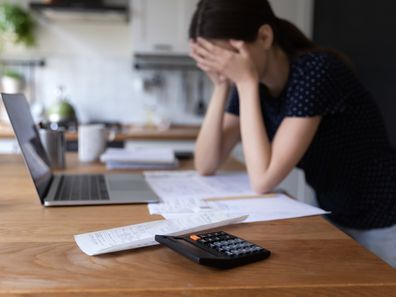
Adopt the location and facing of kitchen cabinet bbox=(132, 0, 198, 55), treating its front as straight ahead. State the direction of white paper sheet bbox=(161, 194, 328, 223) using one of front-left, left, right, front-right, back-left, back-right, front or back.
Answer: front

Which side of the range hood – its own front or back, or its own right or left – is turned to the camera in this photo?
front

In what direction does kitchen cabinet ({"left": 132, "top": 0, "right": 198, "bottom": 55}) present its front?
toward the camera

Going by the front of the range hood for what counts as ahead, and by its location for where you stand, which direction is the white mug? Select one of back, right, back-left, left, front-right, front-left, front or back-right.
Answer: front

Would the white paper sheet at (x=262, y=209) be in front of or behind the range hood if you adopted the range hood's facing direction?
in front

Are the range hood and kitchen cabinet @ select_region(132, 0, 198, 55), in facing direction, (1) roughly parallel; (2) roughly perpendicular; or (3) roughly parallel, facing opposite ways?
roughly parallel

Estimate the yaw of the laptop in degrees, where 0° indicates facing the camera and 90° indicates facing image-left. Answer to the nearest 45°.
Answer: approximately 270°

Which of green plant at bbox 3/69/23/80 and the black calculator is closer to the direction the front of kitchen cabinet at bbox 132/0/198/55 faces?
the black calculator

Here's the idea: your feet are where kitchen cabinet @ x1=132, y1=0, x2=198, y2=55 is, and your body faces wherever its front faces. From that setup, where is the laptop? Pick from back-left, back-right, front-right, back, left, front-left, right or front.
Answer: front

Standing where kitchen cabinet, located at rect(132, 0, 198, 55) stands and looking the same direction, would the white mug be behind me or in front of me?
in front

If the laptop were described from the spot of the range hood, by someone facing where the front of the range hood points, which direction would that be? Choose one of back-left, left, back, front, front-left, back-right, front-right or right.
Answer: front

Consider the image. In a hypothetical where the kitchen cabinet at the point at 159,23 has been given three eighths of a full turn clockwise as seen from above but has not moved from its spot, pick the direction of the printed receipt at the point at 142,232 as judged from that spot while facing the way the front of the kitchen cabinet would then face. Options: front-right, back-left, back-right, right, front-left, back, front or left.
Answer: back-left

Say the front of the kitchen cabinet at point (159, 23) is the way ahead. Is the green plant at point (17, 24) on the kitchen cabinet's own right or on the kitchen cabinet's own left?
on the kitchen cabinet's own right

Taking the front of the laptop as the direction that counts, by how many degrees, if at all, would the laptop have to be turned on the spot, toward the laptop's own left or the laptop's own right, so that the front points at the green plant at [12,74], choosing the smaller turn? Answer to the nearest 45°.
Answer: approximately 90° to the laptop's own left

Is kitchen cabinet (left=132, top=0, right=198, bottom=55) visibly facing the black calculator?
yes

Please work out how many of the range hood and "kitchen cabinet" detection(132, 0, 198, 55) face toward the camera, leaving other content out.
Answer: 2

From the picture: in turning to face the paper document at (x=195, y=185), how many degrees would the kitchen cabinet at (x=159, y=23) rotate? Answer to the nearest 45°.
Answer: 0° — it already faces it
